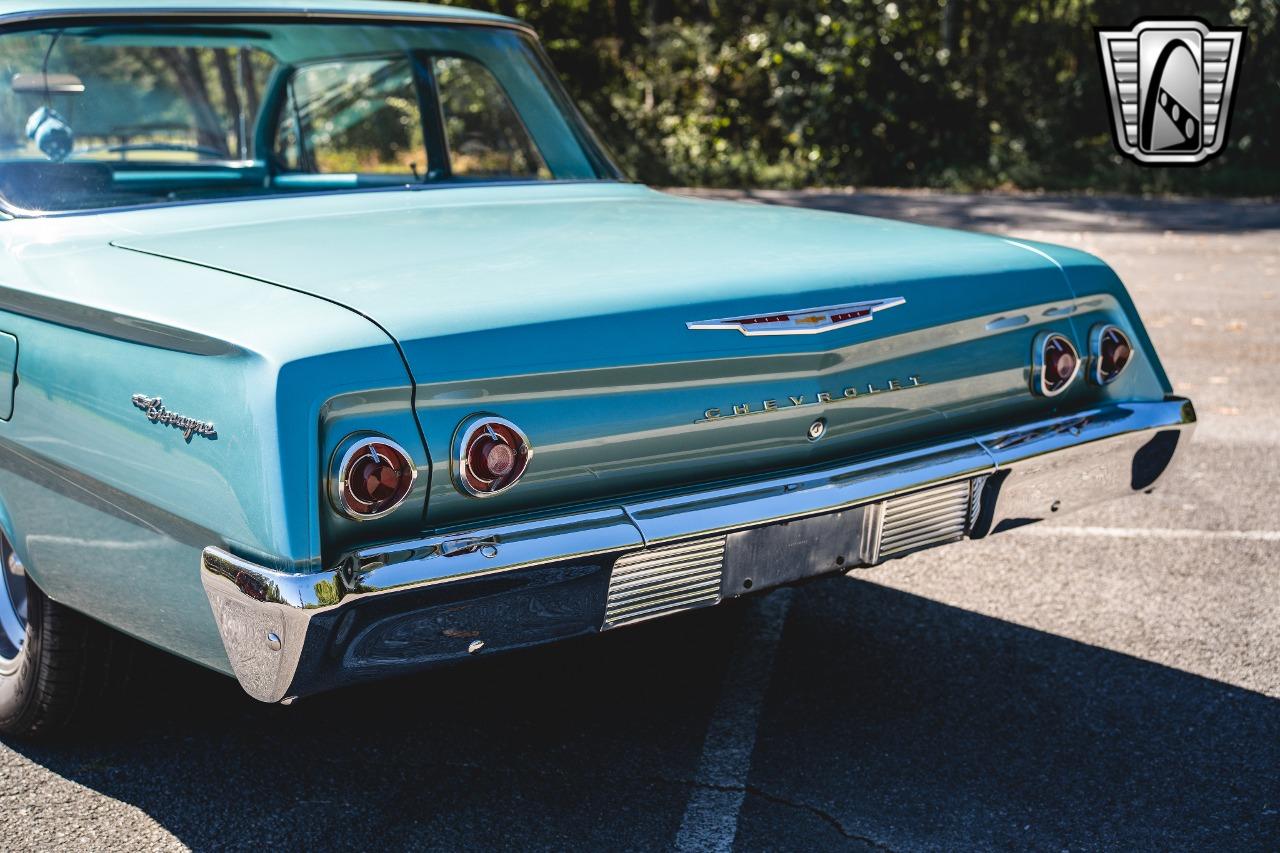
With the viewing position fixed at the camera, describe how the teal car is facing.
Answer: facing away from the viewer and to the left of the viewer
